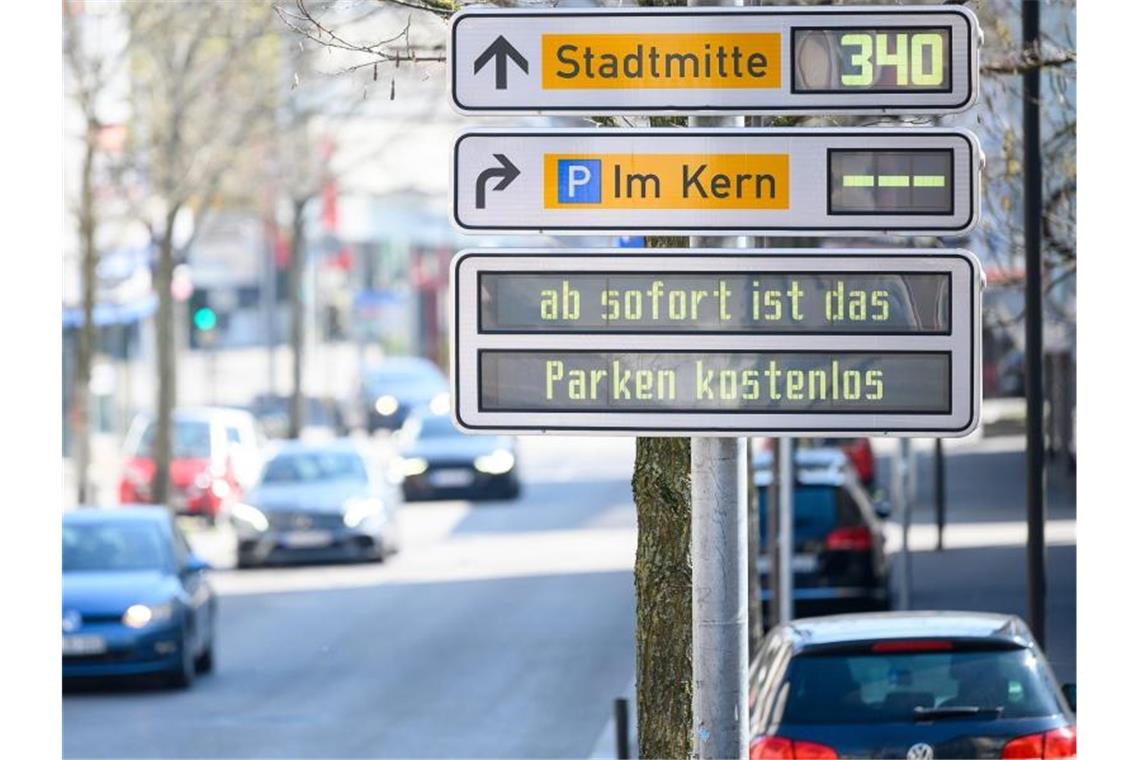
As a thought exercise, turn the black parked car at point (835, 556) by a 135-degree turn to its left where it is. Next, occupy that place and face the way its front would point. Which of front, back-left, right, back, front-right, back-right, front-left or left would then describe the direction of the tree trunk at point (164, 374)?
right

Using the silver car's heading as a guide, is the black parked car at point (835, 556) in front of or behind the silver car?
in front

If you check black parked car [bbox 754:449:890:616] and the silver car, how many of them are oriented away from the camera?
1

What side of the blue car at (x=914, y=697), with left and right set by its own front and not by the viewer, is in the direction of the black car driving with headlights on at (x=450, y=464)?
front

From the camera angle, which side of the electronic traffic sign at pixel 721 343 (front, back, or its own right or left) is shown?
front

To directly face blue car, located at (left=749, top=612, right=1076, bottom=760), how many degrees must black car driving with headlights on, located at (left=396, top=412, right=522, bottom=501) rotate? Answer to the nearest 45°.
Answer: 0° — it already faces it

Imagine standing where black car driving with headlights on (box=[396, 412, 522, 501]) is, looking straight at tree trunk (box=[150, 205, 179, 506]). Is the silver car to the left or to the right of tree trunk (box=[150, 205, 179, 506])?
left

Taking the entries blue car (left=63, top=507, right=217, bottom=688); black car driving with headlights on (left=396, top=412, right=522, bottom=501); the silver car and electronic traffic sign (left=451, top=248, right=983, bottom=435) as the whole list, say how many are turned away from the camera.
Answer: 0

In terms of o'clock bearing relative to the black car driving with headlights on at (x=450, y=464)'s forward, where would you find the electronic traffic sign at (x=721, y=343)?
The electronic traffic sign is roughly at 12 o'clock from the black car driving with headlights on.

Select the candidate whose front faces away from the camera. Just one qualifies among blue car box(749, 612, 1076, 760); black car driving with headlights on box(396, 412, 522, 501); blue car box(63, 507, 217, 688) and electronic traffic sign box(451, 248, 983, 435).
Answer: blue car box(749, 612, 1076, 760)

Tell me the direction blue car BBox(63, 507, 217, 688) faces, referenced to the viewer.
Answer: facing the viewer

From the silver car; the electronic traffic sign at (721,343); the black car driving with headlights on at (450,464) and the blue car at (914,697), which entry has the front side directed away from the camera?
the blue car

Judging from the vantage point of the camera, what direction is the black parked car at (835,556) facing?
facing away from the viewer

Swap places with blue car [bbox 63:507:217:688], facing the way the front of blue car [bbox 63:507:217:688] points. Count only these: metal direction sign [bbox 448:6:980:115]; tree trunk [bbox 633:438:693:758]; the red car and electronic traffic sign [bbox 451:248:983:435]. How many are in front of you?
3

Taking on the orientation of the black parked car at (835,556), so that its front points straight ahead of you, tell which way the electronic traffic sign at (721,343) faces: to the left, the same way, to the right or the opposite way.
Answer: the opposite way
